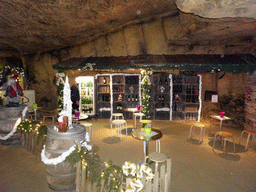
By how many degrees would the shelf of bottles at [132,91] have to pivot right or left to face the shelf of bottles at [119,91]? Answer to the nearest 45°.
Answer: approximately 90° to its right

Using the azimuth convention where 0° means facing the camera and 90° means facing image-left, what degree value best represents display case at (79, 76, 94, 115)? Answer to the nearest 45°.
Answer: approximately 0°

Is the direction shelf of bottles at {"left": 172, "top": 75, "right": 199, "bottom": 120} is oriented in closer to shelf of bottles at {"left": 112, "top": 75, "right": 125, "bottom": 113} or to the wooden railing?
the wooden railing

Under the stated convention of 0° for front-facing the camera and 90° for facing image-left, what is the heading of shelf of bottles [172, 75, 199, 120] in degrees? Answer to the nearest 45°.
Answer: approximately 0°

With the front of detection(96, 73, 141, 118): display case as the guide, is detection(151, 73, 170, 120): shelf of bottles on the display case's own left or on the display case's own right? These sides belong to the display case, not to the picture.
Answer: on the display case's own left

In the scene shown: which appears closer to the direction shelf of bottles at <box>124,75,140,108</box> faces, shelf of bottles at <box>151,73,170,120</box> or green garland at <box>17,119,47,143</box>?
the green garland

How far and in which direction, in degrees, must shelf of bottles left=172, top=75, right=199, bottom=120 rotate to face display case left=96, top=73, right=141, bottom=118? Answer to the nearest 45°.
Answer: approximately 90° to its right

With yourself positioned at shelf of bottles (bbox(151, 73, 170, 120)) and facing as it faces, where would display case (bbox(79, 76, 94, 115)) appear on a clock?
The display case is roughly at 3 o'clock from the shelf of bottles.
